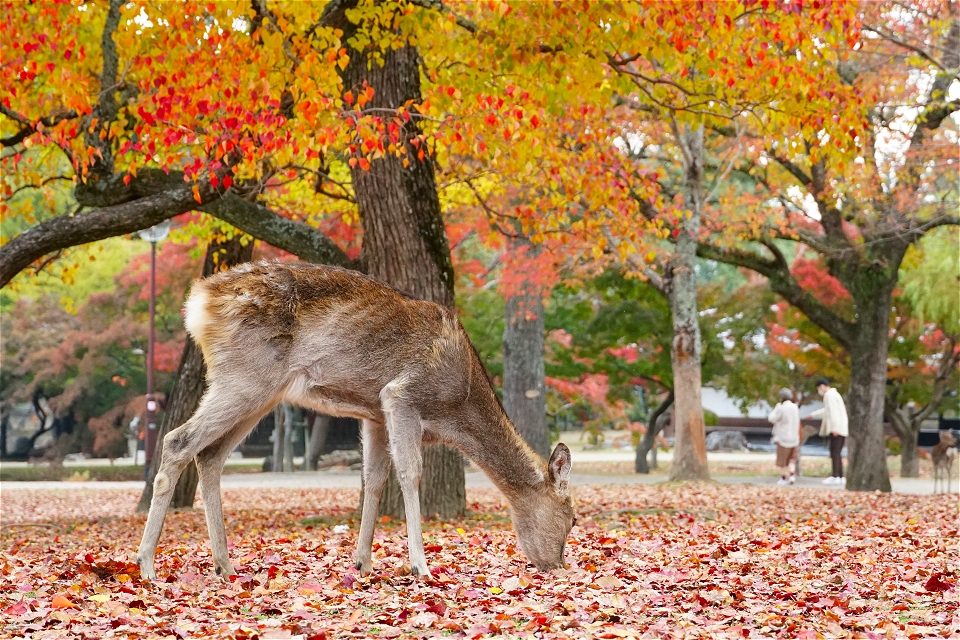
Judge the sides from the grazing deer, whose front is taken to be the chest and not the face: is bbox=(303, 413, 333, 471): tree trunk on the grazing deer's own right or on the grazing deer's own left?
on the grazing deer's own left

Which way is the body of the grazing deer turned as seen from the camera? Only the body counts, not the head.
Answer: to the viewer's right

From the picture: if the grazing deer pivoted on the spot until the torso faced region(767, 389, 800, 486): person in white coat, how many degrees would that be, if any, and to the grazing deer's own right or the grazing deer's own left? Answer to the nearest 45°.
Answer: approximately 45° to the grazing deer's own left

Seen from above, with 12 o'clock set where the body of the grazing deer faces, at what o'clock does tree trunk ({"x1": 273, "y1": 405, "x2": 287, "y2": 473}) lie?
The tree trunk is roughly at 9 o'clock from the grazing deer.

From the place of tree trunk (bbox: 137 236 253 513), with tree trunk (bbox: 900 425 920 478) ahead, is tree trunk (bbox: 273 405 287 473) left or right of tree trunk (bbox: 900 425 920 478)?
left

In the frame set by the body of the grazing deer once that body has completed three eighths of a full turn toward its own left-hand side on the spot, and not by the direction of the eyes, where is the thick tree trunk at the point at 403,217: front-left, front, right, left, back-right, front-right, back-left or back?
front-right

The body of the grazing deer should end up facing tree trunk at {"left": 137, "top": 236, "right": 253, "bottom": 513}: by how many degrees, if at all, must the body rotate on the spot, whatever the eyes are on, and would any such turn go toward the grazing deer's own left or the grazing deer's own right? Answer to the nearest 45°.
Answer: approximately 90° to the grazing deer's own left

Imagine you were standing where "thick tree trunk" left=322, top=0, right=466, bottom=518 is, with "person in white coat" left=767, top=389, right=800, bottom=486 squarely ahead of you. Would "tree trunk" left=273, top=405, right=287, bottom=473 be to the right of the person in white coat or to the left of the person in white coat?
left

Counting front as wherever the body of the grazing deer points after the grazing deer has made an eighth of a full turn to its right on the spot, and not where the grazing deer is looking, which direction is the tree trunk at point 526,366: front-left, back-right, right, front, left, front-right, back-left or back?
back-left

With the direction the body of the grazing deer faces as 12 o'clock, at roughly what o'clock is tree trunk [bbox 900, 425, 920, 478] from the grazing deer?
The tree trunk is roughly at 10 o'clock from the grazing deer.
